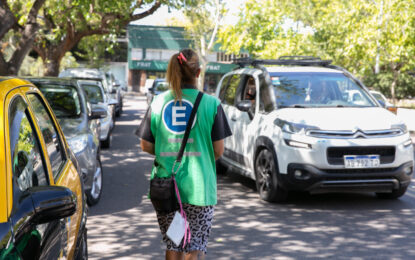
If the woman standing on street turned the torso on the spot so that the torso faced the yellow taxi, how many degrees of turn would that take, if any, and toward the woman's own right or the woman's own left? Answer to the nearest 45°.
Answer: approximately 135° to the woman's own left

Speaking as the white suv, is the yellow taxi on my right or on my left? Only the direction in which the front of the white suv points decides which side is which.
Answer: on my right

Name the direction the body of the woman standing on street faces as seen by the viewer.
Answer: away from the camera

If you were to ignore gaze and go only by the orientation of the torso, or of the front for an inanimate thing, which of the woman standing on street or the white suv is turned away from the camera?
the woman standing on street

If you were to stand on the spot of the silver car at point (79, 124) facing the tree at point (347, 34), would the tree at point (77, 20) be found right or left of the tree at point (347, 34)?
left

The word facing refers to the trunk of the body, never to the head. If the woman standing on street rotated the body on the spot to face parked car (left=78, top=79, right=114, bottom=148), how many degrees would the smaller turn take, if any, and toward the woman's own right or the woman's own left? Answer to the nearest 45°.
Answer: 0° — they already face it

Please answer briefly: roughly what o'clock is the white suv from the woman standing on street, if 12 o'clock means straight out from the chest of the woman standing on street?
The white suv is roughly at 1 o'clock from the woman standing on street.

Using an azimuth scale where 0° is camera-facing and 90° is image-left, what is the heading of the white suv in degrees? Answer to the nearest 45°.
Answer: approximately 315°

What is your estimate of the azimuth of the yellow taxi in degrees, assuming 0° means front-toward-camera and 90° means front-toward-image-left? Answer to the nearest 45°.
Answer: approximately 45°

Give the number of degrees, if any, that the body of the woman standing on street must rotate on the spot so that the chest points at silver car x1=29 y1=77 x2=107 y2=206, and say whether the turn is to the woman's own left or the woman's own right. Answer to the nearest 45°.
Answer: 0° — they already face it

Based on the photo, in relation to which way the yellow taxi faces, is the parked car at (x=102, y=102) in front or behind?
behind
